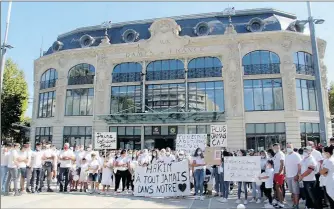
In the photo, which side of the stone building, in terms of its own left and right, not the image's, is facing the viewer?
front

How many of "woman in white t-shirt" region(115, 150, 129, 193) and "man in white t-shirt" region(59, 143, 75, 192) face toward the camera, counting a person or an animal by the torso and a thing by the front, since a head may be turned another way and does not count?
2

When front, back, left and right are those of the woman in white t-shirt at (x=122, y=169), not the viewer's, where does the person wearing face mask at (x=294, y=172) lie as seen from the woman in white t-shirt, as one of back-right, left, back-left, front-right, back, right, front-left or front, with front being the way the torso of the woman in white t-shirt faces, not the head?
front-left

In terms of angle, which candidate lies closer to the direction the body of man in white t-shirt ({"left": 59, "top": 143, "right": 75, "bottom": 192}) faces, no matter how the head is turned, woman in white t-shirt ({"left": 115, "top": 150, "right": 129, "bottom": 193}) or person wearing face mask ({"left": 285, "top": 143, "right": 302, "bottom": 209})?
the person wearing face mask

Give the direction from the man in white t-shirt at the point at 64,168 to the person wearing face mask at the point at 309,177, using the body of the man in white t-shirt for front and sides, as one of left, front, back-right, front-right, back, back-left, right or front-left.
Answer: front-left

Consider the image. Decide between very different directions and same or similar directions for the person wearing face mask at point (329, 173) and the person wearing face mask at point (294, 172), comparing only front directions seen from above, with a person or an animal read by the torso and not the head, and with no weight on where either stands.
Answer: same or similar directions

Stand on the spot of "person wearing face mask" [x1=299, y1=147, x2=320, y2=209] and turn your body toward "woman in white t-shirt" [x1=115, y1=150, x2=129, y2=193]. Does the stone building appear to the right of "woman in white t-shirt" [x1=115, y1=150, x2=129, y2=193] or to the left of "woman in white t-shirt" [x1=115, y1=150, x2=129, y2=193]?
right

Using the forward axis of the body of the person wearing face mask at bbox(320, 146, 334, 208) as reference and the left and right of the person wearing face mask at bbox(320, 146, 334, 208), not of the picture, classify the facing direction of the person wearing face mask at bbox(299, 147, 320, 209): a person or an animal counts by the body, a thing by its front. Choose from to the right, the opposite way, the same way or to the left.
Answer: the same way

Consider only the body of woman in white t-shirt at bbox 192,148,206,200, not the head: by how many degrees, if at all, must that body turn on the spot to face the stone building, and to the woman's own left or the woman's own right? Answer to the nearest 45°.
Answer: approximately 180°

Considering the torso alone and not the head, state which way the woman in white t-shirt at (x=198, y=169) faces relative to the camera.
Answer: toward the camera

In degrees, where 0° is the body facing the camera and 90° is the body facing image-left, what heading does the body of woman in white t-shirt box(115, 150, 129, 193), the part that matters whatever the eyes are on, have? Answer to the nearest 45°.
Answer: approximately 0°

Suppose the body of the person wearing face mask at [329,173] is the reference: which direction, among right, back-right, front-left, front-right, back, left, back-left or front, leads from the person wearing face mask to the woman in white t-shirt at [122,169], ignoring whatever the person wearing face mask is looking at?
front-right

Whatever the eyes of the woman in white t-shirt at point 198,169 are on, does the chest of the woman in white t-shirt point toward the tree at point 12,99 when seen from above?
no

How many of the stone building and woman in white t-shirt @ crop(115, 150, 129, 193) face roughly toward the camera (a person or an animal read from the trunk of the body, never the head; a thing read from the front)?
2

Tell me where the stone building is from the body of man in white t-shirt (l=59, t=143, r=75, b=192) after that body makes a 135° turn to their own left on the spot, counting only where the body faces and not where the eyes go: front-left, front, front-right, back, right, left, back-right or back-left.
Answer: front
